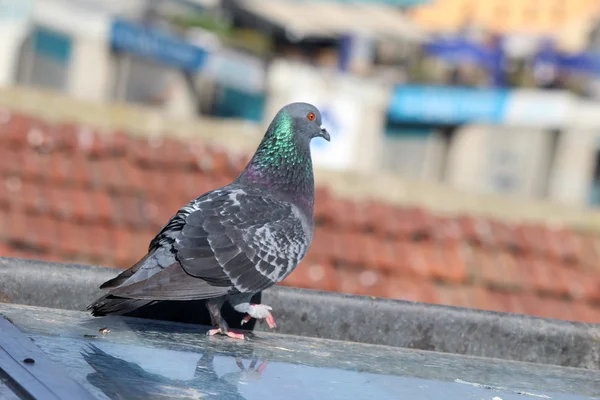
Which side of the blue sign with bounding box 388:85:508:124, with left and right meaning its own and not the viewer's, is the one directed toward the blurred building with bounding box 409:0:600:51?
back

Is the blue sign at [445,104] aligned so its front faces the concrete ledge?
yes

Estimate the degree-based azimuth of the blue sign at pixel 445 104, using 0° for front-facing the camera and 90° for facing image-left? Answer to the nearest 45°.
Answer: approximately 0°

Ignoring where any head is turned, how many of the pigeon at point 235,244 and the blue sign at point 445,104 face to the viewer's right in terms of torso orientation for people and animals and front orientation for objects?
1

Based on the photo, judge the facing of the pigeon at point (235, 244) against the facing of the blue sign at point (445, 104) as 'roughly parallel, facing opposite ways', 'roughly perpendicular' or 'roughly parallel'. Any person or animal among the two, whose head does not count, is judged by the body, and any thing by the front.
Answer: roughly perpendicular

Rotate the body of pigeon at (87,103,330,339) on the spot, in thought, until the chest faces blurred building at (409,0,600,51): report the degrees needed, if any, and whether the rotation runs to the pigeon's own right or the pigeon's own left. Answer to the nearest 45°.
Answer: approximately 90° to the pigeon's own left

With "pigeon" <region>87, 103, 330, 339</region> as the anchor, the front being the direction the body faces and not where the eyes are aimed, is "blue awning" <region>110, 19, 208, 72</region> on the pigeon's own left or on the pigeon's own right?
on the pigeon's own left

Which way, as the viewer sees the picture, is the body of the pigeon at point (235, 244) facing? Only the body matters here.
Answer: to the viewer's right
